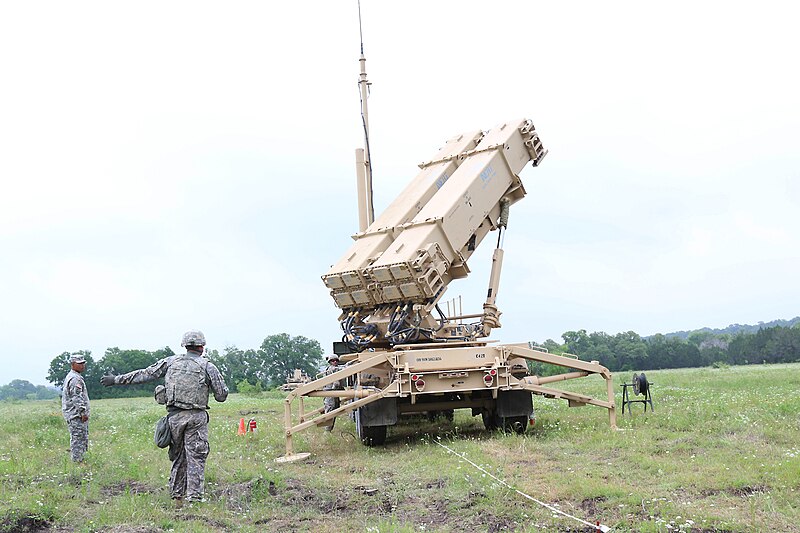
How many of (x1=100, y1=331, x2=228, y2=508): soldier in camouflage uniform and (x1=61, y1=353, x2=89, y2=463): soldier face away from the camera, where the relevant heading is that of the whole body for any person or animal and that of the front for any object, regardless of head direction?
1

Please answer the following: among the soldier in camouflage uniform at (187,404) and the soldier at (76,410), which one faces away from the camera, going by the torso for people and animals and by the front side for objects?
the soldier in camouflage uniform

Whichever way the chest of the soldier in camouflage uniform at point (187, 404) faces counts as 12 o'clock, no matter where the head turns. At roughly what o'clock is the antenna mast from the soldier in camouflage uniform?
The antenna mast is roughly at 1 o'clock from the soldier in camouflage uniform.

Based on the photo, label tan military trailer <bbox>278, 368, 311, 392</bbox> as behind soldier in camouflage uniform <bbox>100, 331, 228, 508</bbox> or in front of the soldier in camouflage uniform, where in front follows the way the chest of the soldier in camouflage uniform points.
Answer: in front

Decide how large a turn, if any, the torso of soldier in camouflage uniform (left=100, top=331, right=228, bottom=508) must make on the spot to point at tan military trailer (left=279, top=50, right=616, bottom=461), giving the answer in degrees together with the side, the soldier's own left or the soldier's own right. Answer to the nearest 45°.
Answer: approximately 45° to the soldier's own right

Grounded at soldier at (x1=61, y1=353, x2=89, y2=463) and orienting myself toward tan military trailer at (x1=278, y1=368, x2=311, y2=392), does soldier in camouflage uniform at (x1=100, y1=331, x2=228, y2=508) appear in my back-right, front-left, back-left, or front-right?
back-right

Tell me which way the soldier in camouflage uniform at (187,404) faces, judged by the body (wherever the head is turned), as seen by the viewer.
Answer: away from the camera
